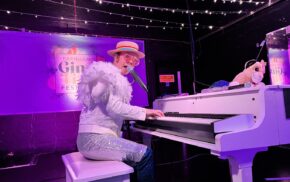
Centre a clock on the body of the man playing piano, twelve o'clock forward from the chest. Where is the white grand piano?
The white grand piano is roughly at 1 o'clock from the man playing piano.

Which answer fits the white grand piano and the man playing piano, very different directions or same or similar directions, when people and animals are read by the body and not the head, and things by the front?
very different directions

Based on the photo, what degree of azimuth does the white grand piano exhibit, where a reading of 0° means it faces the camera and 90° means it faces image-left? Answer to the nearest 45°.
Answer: approximately 45°

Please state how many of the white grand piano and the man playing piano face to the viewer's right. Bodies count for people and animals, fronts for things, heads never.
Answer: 1

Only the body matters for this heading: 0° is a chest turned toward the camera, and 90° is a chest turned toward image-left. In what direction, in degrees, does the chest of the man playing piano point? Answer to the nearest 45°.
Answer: approximately 270°

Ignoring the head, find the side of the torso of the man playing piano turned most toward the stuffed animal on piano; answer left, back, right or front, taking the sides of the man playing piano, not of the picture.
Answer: front

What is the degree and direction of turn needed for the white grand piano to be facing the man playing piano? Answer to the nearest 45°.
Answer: approximately 45° to its right
